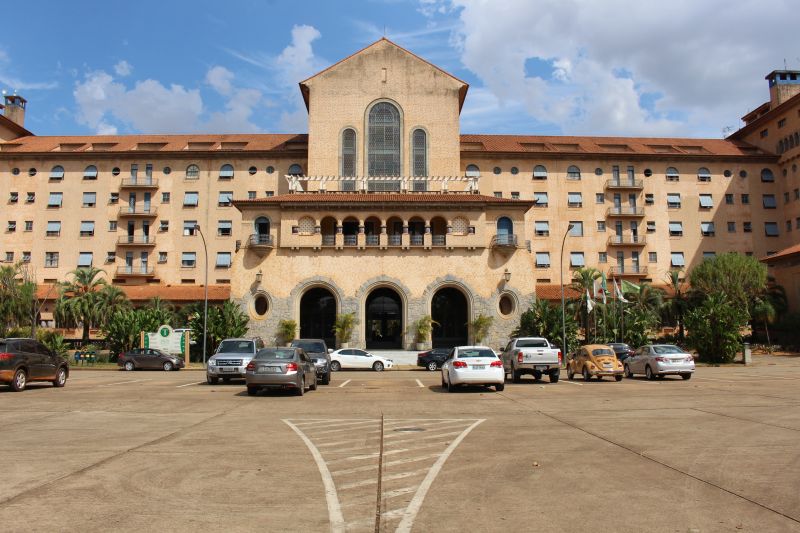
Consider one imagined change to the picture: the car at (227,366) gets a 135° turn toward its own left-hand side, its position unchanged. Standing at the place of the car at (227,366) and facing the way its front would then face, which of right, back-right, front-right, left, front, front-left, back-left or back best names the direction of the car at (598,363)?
front

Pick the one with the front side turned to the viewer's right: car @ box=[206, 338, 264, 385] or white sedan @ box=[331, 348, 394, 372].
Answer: the white sedan

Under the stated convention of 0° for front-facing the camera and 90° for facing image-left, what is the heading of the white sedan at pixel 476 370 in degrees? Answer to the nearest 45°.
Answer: approximately 180°

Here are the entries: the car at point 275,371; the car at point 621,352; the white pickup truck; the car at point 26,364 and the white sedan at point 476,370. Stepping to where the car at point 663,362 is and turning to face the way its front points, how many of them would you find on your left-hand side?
4

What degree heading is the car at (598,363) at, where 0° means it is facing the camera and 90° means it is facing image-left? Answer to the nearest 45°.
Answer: approximately 135°

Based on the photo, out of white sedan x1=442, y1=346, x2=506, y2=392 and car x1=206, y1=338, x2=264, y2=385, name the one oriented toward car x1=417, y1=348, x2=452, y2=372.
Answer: the white sedan

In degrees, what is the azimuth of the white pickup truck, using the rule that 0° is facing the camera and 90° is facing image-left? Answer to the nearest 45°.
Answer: approximately 180°

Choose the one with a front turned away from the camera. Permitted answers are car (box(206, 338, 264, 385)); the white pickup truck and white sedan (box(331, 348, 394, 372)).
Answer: the white pickup truck

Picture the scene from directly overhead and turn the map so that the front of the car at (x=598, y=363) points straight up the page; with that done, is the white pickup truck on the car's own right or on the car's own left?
on the car's own left

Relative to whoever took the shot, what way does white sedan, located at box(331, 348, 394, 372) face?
facing to the right of the viewer
